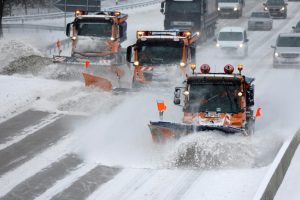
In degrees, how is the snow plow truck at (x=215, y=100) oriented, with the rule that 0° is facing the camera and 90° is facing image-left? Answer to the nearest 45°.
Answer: approximately 0°

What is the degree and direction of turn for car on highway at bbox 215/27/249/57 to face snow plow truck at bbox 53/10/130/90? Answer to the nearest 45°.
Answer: approximately 45° to its right

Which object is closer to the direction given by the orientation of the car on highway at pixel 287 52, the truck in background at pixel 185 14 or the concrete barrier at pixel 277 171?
the concrete barrier

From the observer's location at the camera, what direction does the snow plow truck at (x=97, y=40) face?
facing the viewer

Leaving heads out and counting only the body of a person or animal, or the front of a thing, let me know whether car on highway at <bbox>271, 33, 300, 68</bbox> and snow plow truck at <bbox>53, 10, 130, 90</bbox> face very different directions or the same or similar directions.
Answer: same or similar directions

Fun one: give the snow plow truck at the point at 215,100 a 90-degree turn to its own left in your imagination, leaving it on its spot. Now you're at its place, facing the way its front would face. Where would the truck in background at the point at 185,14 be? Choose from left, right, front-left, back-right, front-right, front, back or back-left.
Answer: left

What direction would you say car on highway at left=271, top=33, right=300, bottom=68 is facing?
toward the camera

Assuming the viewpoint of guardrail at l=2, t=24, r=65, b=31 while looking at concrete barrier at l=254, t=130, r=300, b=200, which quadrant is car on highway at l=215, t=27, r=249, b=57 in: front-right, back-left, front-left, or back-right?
front-left

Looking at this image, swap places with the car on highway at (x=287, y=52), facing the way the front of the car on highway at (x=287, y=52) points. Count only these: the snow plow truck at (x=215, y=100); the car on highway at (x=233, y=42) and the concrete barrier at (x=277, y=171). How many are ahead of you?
2

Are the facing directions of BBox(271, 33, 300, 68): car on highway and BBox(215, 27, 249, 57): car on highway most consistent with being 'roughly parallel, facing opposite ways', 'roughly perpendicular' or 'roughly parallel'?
roughly parallel

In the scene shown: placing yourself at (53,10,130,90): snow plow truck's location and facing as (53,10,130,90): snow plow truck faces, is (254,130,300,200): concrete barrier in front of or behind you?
in front

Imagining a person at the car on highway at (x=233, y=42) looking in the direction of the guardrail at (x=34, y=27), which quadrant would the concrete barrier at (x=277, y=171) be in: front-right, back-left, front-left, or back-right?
back-left

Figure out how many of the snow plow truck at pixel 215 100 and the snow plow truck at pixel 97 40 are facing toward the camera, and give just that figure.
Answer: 2
